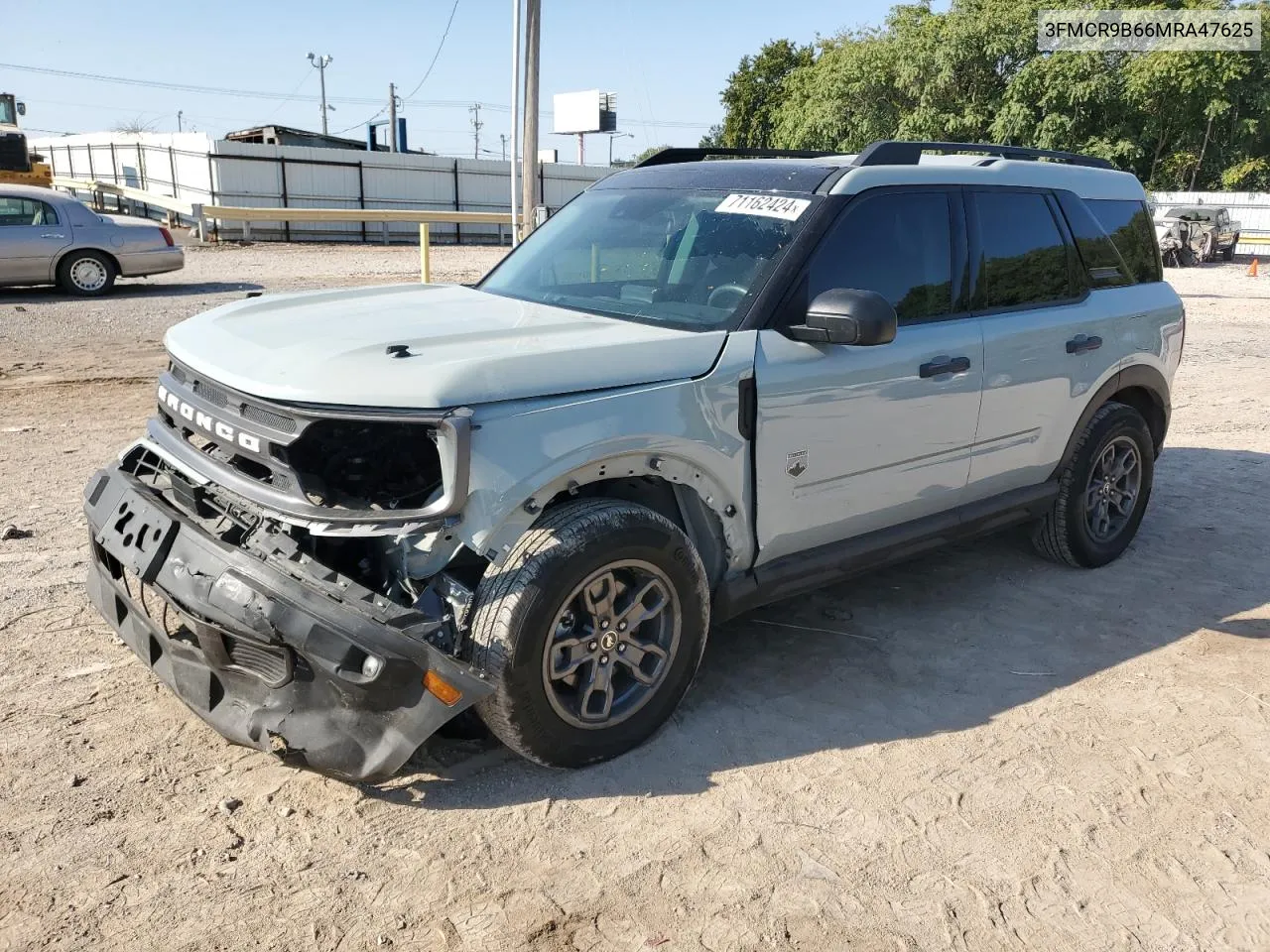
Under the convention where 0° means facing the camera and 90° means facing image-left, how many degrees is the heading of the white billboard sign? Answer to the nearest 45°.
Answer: approximately 0°

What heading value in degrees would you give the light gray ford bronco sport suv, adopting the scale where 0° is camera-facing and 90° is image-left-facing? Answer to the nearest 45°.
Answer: approximately 45°

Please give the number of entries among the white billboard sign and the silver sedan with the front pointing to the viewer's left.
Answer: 1

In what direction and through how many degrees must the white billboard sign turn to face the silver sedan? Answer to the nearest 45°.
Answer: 0° — it already faces it

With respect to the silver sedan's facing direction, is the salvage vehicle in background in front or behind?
behind

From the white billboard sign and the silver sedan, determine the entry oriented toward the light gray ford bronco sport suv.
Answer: the white billboard sign

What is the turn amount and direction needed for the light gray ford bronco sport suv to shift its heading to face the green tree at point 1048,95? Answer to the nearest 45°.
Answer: approximately 135° to its right

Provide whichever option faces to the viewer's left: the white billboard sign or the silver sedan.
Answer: the silver sedan

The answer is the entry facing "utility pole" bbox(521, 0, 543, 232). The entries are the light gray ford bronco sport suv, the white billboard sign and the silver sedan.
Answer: the white billboard sign

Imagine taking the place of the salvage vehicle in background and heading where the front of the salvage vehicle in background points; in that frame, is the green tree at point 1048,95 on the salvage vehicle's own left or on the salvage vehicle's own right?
on the salvage vehicle's own right

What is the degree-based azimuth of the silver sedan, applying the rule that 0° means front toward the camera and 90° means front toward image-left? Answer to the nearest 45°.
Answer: approximately 90°

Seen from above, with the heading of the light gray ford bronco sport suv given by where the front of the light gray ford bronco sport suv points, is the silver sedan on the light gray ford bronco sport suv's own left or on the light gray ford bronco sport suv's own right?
on the light gray ford bronco sport suv's own right

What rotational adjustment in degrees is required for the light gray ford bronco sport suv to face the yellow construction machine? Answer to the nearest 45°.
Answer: approximately 90° to its right
